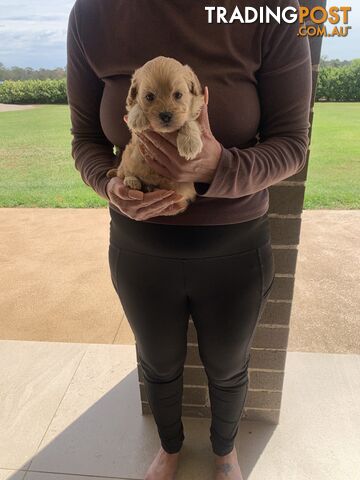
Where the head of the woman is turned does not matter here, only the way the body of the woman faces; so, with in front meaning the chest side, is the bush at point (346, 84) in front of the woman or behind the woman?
behind

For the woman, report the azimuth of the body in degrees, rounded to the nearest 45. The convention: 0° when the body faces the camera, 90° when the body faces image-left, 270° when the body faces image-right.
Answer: approximately 0°

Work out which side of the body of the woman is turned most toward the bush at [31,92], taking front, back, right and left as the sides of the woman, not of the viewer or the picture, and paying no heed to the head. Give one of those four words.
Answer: back
